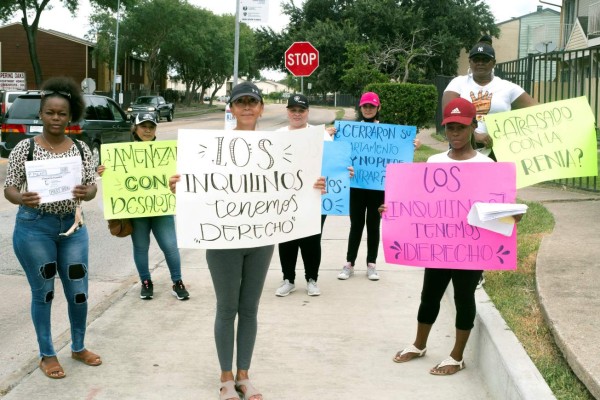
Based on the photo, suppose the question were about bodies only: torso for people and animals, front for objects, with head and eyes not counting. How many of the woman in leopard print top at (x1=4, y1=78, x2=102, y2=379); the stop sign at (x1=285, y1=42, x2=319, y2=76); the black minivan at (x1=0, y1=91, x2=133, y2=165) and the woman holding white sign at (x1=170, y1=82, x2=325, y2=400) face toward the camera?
3

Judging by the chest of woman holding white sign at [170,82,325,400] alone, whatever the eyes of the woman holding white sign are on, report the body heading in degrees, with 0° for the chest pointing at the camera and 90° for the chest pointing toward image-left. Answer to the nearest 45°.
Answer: approximately 0°

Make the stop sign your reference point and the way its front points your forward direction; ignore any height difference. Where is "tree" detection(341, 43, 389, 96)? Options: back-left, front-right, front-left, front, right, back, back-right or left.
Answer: back

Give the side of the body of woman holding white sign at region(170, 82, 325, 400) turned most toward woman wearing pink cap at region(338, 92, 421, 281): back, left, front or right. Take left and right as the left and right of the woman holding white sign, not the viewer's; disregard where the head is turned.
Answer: back

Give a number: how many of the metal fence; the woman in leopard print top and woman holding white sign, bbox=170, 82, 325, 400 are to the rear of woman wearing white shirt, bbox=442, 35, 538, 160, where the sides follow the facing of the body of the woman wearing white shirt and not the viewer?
1

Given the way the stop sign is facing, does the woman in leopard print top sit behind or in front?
in front

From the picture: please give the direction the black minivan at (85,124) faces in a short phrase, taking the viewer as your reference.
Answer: facing away from the viewer and to the right of the viewer

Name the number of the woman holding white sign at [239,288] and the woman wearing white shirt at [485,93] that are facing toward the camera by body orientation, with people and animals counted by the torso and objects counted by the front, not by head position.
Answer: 2

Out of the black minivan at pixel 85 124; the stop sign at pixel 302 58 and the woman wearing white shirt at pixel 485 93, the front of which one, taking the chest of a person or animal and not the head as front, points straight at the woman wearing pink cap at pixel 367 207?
the stop sign

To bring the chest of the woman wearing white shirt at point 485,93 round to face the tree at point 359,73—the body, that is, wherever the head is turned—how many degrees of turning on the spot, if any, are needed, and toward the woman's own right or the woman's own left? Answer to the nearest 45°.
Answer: approximately 180°

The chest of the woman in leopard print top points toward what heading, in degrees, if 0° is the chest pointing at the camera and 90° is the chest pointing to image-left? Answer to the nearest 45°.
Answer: approximately 0°

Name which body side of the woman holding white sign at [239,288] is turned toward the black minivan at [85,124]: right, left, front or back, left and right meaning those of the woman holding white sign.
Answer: back
